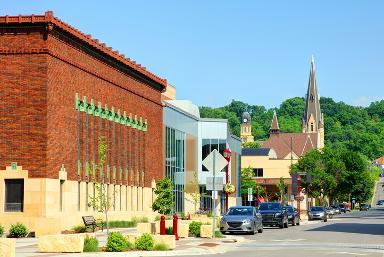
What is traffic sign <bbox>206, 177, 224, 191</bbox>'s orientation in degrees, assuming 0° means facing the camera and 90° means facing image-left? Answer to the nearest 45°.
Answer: approximately 180°

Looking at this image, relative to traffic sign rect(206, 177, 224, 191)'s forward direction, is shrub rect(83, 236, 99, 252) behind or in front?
behind

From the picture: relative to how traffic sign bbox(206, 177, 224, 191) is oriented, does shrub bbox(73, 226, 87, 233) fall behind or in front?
in front

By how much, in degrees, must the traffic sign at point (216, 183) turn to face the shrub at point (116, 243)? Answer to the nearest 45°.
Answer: approximately 135° to its left

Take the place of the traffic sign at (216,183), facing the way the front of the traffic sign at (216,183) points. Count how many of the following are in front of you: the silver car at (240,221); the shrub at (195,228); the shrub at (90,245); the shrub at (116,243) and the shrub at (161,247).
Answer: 2

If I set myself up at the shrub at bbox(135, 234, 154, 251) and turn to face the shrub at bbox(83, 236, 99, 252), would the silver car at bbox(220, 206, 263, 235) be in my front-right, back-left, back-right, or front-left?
back-right

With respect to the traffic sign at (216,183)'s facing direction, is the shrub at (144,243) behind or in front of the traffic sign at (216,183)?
behind

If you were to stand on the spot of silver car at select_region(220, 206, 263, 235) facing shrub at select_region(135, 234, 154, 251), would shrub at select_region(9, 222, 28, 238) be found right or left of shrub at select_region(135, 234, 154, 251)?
right

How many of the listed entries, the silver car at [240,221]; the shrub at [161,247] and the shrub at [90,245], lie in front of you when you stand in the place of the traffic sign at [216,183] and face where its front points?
1

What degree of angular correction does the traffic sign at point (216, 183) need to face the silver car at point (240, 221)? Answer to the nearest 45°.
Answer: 0° — it already faces it

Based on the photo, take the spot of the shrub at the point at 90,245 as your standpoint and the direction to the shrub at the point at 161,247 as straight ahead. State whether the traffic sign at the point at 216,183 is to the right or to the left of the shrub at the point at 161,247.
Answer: left

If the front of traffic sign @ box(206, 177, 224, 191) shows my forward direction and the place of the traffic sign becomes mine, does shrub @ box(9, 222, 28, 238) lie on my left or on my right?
on my left
